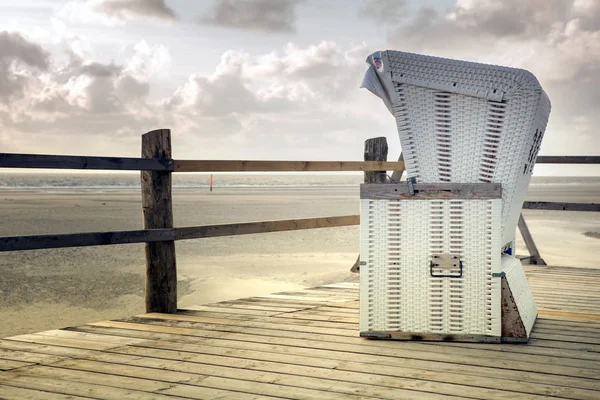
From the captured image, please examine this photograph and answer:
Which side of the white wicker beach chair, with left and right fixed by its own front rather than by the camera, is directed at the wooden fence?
front

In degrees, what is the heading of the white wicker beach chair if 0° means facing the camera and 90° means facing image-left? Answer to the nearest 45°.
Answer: approximately 90°
